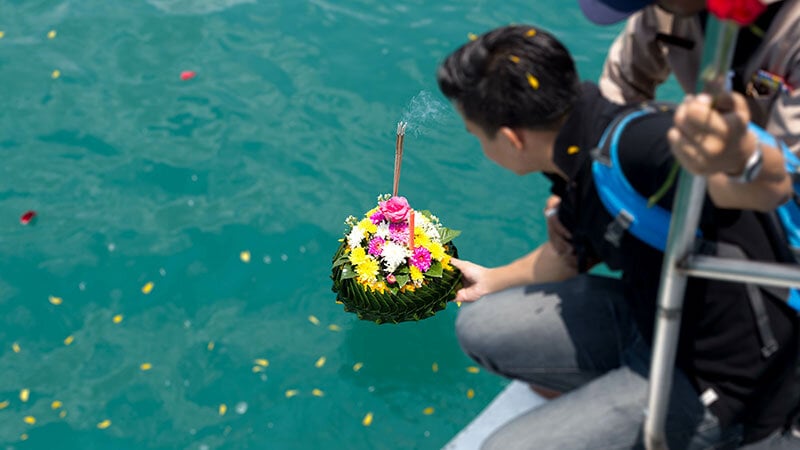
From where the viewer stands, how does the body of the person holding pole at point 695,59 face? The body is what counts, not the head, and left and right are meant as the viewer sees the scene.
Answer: facing the viewer and to the left of the viewer

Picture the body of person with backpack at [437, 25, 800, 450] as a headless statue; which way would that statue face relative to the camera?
to the viewer's left

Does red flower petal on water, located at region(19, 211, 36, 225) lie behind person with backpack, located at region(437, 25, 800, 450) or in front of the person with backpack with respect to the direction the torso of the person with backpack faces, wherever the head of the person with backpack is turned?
in front

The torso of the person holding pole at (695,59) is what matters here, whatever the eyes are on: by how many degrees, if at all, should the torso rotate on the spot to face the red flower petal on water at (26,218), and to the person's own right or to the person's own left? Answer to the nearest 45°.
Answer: approximately 45° to the person's own right
